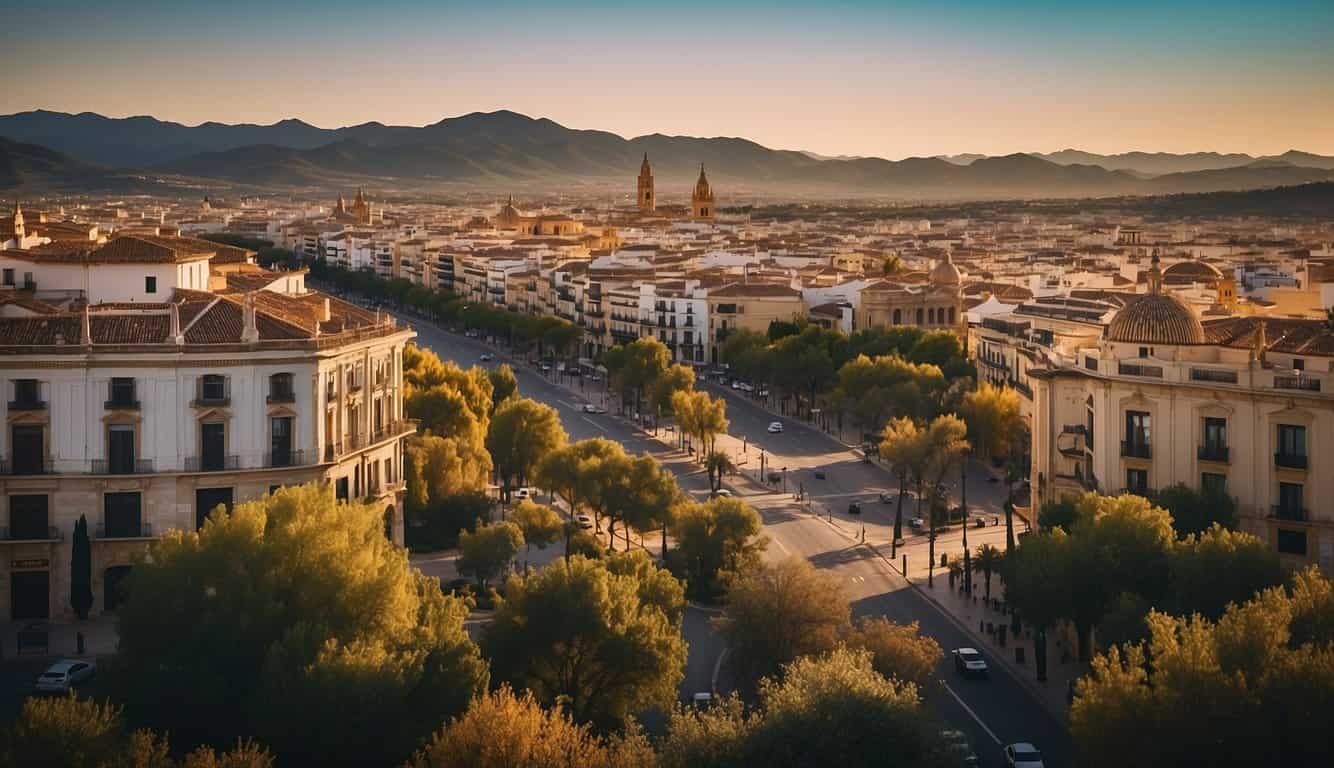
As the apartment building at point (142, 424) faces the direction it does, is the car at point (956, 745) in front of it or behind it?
in front

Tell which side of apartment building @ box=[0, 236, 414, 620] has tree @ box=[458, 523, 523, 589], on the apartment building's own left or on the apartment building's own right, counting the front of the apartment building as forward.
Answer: on the apartment building's own left

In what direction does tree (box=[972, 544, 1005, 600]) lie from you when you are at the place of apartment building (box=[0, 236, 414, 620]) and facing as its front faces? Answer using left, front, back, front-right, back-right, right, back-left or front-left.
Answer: left

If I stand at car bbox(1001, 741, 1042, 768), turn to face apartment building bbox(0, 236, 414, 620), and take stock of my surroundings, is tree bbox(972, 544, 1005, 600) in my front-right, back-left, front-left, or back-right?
front-right

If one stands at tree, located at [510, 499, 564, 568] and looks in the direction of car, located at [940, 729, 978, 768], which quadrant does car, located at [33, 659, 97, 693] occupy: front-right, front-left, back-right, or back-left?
front-right

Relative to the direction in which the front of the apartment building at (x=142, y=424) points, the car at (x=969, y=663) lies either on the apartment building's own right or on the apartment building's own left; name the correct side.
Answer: on the apartment building's own left

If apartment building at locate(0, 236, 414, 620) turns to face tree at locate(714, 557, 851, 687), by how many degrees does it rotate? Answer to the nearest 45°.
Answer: approximately 45° to its left

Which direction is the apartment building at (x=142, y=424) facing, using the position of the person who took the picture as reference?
facing the viewer

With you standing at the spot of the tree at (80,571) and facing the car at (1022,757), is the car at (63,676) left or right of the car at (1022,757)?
right

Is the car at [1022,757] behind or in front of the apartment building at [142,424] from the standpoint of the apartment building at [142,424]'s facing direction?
in front
